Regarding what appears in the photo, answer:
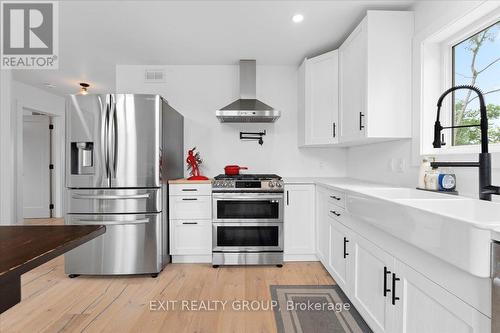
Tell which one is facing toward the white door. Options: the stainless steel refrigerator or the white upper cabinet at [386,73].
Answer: the white upper cabinet

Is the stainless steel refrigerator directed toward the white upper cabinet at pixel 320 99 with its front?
no

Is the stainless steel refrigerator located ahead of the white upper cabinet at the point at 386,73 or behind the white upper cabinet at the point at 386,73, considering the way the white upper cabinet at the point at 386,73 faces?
ahead

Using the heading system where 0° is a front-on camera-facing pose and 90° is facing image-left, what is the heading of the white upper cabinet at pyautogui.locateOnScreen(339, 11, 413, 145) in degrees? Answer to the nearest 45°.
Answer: approximately 90°

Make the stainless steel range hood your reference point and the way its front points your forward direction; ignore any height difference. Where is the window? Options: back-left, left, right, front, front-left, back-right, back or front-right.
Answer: front-left

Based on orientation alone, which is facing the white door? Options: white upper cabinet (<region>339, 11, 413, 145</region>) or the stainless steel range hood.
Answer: the white upper cabinet

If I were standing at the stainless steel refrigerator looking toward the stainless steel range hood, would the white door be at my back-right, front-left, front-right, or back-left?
back-left

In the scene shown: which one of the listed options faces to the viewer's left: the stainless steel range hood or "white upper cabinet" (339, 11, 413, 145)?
the white upper cabinet

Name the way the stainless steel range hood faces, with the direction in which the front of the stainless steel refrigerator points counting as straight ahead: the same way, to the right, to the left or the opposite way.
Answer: the same way

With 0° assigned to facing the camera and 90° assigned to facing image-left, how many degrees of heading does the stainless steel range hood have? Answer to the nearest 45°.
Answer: approximately 0°

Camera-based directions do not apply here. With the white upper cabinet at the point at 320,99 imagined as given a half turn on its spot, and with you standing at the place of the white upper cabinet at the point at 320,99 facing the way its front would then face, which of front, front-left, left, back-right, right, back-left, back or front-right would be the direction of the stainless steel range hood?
back-left

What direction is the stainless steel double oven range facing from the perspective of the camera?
toward the camera

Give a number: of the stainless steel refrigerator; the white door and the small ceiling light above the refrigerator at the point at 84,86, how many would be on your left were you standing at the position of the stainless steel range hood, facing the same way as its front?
0

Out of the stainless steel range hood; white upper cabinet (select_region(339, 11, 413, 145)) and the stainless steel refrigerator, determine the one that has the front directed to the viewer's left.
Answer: the white upper cabinet

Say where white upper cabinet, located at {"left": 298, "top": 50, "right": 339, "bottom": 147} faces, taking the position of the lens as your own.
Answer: facing the viewer and to the left of the viewer

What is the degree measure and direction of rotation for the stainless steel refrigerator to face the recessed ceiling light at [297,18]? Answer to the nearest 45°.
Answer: approximately 45° to its left
